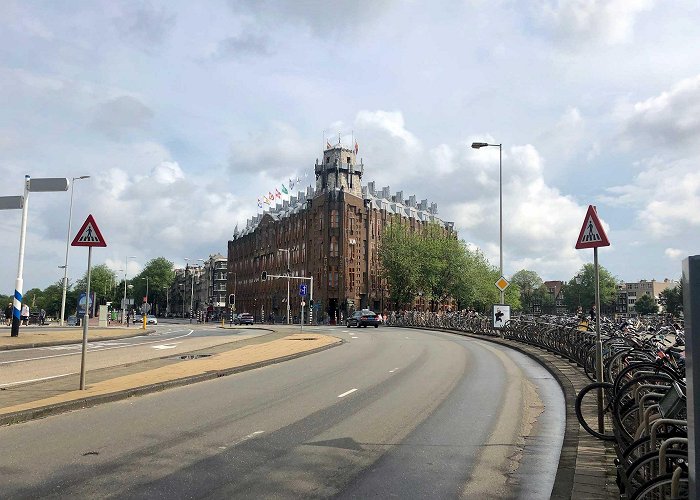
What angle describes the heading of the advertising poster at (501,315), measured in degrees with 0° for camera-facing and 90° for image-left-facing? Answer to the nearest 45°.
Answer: approximately 0°

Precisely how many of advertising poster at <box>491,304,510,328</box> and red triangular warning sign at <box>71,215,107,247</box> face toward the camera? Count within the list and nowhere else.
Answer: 2

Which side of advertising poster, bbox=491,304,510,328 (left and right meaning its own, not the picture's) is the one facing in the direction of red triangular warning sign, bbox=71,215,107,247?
front

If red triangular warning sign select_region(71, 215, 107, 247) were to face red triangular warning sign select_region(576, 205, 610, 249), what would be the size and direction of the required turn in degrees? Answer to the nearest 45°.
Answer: approximately 45° to its left
